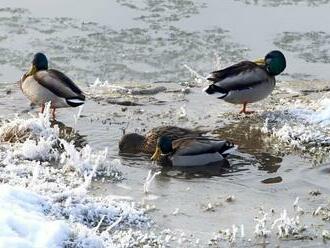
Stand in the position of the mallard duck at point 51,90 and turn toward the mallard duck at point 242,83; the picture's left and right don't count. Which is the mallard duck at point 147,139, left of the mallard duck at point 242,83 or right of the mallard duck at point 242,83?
right

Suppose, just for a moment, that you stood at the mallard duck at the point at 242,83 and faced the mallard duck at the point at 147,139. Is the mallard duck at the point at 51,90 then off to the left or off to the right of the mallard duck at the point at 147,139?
right

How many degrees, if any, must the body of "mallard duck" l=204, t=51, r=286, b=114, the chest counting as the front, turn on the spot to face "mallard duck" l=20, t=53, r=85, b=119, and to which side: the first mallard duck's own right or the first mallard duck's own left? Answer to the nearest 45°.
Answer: approximately 180°

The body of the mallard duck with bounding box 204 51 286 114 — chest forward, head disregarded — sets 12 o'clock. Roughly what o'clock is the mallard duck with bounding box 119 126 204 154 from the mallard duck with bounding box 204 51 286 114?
the mallard duck with bounding box 119 126 204 154 is roughly at 4 o'clock from the mallard duck with bounding box 204 51 286 114.

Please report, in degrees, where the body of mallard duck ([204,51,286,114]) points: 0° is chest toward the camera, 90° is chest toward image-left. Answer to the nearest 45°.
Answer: approximately 270°
